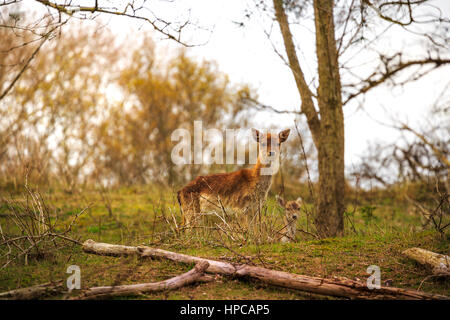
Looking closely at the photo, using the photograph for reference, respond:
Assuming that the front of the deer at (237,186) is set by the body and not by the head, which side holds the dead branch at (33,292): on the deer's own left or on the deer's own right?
on the deer's own right

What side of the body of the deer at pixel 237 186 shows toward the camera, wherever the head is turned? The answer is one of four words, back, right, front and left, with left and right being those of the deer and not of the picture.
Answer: right

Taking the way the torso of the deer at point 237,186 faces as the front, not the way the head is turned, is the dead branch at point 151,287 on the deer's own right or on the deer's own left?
on the deer's own right

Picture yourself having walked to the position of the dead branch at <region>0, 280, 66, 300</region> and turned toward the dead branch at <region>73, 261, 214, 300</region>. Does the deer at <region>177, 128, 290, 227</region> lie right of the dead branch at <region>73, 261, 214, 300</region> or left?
left

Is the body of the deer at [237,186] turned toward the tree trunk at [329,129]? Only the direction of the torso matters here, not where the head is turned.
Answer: yes

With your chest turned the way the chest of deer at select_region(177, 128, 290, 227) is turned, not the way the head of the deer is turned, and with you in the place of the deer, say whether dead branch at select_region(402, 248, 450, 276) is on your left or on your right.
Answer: on your right

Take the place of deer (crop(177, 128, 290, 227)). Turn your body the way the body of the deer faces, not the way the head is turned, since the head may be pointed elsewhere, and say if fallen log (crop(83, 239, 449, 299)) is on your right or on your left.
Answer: on your right

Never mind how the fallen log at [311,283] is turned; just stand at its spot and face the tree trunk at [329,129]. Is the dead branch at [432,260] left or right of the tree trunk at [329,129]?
right

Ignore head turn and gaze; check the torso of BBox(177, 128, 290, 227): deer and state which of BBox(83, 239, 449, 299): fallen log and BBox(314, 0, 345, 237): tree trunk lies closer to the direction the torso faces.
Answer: the tree trunk
